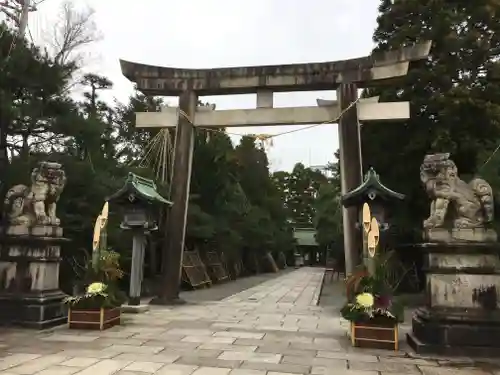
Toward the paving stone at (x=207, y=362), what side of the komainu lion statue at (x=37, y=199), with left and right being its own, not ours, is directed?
front

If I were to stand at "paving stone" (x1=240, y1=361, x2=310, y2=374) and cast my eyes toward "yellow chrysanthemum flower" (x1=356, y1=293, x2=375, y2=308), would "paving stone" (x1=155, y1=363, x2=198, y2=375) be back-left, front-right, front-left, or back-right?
back-left

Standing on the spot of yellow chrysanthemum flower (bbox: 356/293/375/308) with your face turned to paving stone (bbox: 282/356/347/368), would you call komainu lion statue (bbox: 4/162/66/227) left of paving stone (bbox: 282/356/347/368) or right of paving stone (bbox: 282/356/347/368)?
right

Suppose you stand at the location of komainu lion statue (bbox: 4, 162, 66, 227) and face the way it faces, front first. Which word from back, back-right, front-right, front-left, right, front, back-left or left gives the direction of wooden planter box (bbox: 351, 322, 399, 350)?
front

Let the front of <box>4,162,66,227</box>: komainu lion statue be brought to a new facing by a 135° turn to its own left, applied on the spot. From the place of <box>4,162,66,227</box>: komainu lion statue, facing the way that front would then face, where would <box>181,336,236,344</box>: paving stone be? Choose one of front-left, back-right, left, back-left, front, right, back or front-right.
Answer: back-right

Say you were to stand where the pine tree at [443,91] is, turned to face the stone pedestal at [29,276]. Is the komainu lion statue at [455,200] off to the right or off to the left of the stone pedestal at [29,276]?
left

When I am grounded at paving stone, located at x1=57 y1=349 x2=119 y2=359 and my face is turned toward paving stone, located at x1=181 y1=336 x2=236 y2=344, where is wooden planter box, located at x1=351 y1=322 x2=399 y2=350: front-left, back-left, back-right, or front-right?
front-right

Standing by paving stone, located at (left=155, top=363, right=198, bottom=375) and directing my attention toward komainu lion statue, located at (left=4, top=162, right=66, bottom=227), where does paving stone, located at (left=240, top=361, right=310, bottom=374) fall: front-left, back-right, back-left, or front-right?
back-right

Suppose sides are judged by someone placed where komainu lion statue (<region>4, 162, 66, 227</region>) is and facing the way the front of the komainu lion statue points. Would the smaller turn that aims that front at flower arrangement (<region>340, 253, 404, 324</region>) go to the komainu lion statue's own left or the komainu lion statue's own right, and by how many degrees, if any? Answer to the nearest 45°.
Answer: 0° — it already faces it

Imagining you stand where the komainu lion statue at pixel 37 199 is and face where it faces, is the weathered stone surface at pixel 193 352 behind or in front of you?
in front

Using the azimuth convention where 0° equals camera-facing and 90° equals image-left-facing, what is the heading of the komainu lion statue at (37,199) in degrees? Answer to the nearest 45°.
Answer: approximately 315°

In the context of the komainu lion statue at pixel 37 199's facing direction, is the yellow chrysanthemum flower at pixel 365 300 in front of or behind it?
in front
